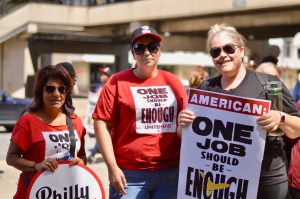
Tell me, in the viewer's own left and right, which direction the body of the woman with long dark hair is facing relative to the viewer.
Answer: facing the viewer and to the right of the viewer

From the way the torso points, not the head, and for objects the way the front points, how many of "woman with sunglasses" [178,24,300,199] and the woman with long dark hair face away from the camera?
0

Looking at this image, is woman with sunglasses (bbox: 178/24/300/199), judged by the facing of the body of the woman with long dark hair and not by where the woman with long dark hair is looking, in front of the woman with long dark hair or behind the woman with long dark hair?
in front

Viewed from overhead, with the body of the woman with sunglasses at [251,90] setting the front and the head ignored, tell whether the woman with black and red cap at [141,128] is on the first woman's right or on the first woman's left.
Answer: on the first woman's right

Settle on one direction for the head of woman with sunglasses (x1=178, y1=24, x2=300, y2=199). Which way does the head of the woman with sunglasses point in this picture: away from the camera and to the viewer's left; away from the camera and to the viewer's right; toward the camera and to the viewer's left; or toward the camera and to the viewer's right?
toward the camera and to the viewer's left

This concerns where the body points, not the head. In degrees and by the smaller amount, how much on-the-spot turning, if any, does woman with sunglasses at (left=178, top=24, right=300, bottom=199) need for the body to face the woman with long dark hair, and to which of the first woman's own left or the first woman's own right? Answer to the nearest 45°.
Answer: approximately 45° to the first woman's own right
